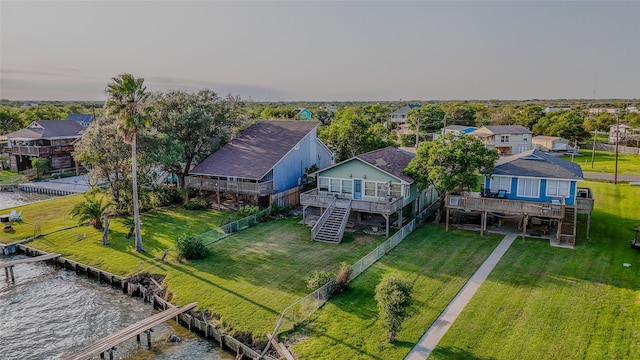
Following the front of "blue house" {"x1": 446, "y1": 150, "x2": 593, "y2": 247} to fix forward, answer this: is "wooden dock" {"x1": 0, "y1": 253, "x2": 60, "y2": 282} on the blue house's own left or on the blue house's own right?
on the blue house's own right

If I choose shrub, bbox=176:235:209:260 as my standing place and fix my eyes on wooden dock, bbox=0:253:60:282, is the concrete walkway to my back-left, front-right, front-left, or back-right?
back-left

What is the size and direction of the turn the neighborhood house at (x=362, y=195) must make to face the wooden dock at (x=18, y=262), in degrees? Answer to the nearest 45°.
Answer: approximately 45° to its right

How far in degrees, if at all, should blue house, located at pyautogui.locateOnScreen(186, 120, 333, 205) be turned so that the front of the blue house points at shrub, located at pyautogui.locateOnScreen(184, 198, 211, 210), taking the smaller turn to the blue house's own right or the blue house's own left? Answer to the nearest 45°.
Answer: approximately 45° to the blue house's own right

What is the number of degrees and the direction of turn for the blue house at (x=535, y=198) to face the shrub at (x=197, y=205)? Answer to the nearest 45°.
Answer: approximately 90° to its right

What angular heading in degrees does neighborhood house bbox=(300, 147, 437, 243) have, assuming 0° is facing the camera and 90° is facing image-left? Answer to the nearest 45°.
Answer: approximately 45°

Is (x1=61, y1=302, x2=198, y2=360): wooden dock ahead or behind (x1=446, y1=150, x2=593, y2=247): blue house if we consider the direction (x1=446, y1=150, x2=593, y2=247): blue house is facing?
ahead

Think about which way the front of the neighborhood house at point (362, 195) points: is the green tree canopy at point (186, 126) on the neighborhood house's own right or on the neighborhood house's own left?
on the neighborhood house's own right

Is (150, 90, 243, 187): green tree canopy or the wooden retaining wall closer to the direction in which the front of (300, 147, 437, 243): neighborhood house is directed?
the wooden retaining wall

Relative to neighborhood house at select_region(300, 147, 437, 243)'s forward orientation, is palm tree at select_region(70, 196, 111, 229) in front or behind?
in front

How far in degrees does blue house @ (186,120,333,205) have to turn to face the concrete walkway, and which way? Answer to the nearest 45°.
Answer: approximately 45° to its left

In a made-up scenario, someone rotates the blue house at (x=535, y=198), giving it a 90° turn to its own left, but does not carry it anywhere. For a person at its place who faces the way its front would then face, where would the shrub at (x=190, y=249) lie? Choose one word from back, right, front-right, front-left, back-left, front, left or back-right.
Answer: back-right

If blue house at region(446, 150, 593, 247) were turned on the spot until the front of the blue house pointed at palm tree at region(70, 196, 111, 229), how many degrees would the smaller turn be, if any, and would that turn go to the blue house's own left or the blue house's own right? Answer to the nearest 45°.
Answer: approximately 90° to the blue house's own right

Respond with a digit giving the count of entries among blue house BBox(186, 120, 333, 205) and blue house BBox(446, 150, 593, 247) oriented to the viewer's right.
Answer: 0

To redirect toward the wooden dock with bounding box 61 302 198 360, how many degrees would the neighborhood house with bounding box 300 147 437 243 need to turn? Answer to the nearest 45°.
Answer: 0° — it already faces it

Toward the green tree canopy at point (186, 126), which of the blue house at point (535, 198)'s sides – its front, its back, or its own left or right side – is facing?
right
